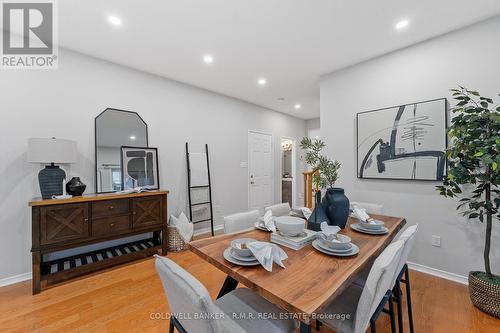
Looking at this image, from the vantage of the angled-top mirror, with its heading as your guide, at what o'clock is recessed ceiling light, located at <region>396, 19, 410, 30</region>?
The recessed ceiling light is roughly at 12 o'clock from the angled-top mirror.

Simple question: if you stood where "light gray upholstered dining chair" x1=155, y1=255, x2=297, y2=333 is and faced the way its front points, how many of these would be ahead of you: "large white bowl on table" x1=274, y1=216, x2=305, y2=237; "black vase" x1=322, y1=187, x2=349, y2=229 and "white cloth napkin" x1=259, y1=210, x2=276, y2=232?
3

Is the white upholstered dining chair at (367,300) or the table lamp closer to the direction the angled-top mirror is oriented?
the white upholstered dining chair

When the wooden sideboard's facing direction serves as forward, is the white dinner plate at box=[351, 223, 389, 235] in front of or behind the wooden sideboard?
in front

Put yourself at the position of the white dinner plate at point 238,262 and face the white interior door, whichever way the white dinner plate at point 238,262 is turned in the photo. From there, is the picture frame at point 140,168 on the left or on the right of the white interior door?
left

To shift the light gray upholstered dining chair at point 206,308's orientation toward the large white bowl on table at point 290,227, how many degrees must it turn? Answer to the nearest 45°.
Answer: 0° — it already faces it

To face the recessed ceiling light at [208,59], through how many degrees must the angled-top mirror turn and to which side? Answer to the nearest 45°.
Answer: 0° — it already faces it

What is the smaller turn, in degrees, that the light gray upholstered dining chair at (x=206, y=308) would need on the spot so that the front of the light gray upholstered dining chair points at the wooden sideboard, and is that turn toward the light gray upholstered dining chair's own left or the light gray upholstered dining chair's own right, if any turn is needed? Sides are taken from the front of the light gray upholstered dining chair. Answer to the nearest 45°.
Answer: approximately 90° to the light gray upholstered dining chair's own left

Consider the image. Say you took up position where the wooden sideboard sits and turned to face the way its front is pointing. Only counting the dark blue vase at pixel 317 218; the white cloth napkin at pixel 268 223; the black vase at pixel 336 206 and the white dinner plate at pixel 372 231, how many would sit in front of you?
4

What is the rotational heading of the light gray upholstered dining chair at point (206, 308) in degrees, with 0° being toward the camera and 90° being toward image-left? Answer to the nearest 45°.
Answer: approximately 225°

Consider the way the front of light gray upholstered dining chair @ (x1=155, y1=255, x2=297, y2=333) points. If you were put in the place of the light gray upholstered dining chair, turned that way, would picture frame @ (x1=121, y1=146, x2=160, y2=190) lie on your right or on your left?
on your left
